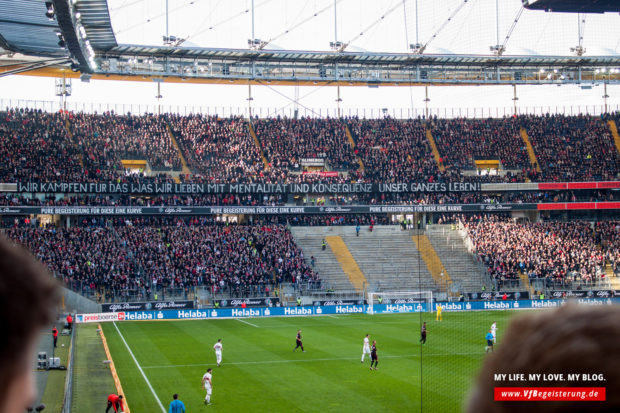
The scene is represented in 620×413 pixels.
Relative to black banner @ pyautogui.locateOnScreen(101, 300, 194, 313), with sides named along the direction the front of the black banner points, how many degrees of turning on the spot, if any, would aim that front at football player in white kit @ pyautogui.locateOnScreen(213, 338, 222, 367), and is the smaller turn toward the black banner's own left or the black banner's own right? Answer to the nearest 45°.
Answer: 0° — it already faces them

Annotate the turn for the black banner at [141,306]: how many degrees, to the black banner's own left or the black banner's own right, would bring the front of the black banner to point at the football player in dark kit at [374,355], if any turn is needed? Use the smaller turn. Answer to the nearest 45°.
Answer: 0° — it already faces them

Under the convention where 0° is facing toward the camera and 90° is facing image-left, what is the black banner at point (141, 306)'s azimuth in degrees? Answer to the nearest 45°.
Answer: approximately 0°

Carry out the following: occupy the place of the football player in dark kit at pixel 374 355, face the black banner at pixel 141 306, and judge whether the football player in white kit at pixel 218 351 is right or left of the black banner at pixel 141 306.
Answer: left
